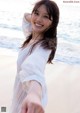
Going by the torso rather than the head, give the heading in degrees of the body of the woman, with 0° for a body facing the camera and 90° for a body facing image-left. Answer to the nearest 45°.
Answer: approximately 45°
